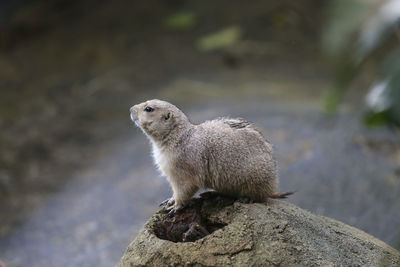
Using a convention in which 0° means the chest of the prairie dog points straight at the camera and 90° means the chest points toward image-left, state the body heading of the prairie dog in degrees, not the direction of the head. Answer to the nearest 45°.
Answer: approximately 90°
